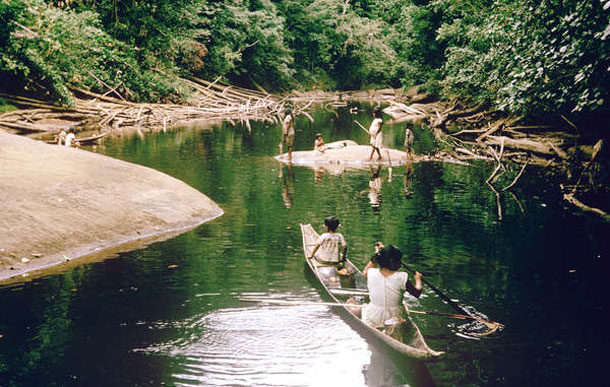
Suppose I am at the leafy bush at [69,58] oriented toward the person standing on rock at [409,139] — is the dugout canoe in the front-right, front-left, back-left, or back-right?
front-right

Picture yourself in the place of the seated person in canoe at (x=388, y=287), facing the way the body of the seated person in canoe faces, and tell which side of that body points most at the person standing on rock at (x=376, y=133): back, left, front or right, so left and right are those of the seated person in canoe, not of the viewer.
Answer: front

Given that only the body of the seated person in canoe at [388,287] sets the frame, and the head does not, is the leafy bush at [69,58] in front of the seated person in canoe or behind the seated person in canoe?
in front

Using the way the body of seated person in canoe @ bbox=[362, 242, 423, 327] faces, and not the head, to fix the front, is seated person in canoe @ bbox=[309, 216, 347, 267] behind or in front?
in front

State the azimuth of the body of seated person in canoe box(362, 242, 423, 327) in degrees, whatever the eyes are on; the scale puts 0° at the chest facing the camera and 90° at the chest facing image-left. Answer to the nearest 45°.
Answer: approximately 180°

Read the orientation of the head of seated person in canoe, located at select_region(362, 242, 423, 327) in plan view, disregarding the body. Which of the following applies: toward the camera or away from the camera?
away from the camera

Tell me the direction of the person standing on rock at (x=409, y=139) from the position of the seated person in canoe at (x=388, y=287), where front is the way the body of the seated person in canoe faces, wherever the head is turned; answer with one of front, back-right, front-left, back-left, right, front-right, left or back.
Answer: front

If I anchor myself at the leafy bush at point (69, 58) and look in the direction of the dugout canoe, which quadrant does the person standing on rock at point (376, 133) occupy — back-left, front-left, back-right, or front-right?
front-left
